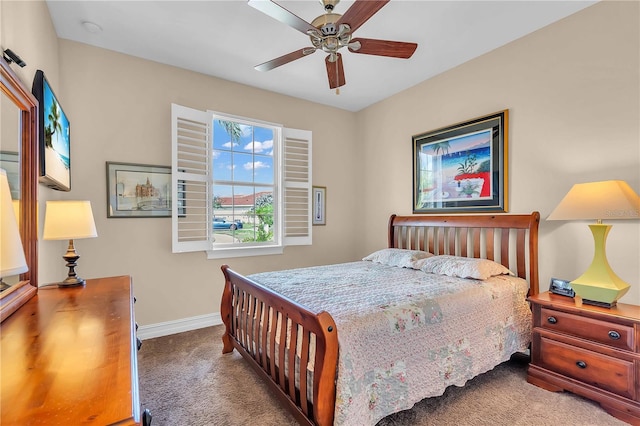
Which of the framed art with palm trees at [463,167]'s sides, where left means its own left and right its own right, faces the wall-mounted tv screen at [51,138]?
front

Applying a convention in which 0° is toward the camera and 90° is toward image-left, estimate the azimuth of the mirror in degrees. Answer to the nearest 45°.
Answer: approximately 270°

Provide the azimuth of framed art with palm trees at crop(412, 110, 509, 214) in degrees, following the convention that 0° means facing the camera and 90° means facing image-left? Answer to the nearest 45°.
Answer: approximately 45°

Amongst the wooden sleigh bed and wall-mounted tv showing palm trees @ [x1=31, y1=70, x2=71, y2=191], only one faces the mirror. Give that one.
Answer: the wooden sleigh bed

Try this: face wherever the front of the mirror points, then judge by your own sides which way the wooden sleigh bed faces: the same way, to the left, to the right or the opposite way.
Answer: the opposite way

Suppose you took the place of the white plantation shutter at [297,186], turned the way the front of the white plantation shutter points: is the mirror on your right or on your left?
on your right

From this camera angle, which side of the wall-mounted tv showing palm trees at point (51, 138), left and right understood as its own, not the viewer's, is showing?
right

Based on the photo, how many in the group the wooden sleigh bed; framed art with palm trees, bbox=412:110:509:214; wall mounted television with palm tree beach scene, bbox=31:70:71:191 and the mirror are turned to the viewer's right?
2

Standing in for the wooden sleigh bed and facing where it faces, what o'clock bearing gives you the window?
The window is roughly at 3 o'clock from the wooden sleigh bed.

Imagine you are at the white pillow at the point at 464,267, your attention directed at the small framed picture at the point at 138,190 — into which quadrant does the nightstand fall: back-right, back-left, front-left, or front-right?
back-left
